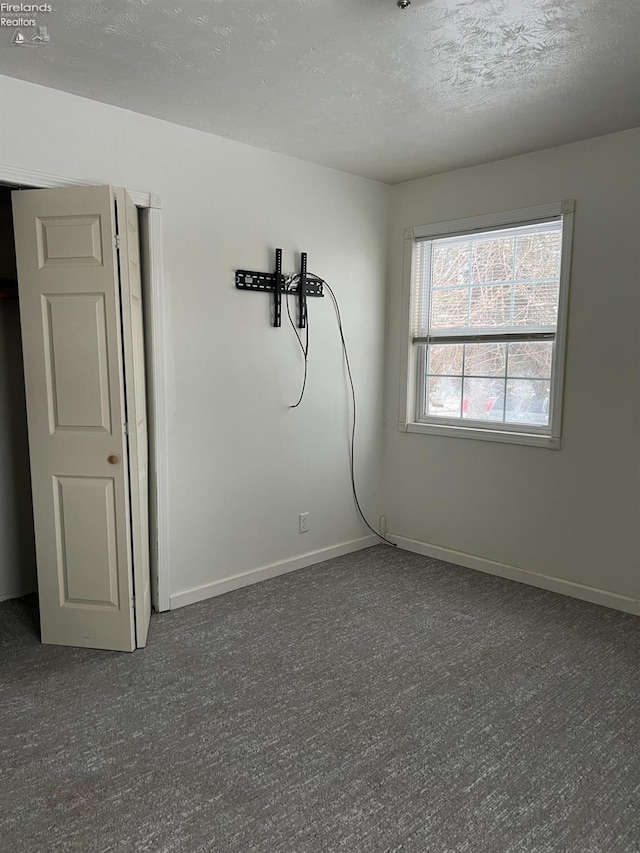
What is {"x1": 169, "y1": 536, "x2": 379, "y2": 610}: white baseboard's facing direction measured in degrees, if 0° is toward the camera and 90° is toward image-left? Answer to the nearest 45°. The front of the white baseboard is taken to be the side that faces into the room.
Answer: approximately 315°

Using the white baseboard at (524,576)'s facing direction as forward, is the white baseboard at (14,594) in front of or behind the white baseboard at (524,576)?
in front

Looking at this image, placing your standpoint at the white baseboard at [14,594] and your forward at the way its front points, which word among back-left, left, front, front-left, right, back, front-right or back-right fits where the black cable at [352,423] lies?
front-left

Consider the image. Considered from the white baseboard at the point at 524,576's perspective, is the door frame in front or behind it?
in front

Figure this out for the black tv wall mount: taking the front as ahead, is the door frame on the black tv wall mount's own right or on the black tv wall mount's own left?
on the black tv wall mount's own right

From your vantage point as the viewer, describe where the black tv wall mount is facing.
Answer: facing the viewer and to the right of the viewer

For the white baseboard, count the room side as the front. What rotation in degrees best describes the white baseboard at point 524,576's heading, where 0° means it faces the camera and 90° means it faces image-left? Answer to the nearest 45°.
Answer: approximately 45°

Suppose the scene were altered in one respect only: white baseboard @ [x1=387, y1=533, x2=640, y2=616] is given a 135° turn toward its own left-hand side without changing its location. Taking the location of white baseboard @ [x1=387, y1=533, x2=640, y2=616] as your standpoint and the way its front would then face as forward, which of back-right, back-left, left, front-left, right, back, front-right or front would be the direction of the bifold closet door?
back-right
